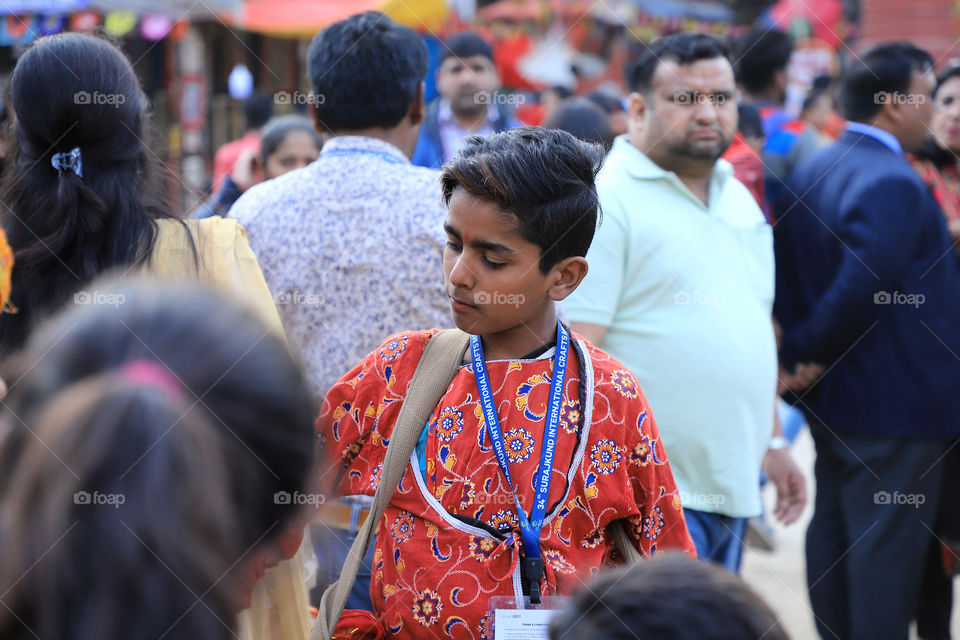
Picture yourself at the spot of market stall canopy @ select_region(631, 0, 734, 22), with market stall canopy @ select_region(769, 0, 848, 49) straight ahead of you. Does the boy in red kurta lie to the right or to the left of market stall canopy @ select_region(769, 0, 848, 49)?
right

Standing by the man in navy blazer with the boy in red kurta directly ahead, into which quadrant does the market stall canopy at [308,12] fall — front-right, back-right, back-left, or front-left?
back-right

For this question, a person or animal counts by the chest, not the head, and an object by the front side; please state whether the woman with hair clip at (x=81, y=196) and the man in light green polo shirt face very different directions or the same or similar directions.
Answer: very different directions

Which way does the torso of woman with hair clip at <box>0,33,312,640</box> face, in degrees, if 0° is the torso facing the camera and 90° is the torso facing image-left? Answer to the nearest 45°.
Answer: approximately 180°

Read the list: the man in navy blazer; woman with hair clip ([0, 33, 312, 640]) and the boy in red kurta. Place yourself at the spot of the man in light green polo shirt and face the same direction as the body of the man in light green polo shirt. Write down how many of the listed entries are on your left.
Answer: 1

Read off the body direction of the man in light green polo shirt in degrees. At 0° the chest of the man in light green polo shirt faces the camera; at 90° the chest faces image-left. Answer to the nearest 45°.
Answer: approximately 315°

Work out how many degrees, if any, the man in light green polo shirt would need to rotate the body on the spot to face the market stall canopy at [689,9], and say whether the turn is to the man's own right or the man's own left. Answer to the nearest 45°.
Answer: approximately 135° to the man's own left

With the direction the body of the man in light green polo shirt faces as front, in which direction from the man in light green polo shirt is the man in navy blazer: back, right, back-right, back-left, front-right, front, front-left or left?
left
